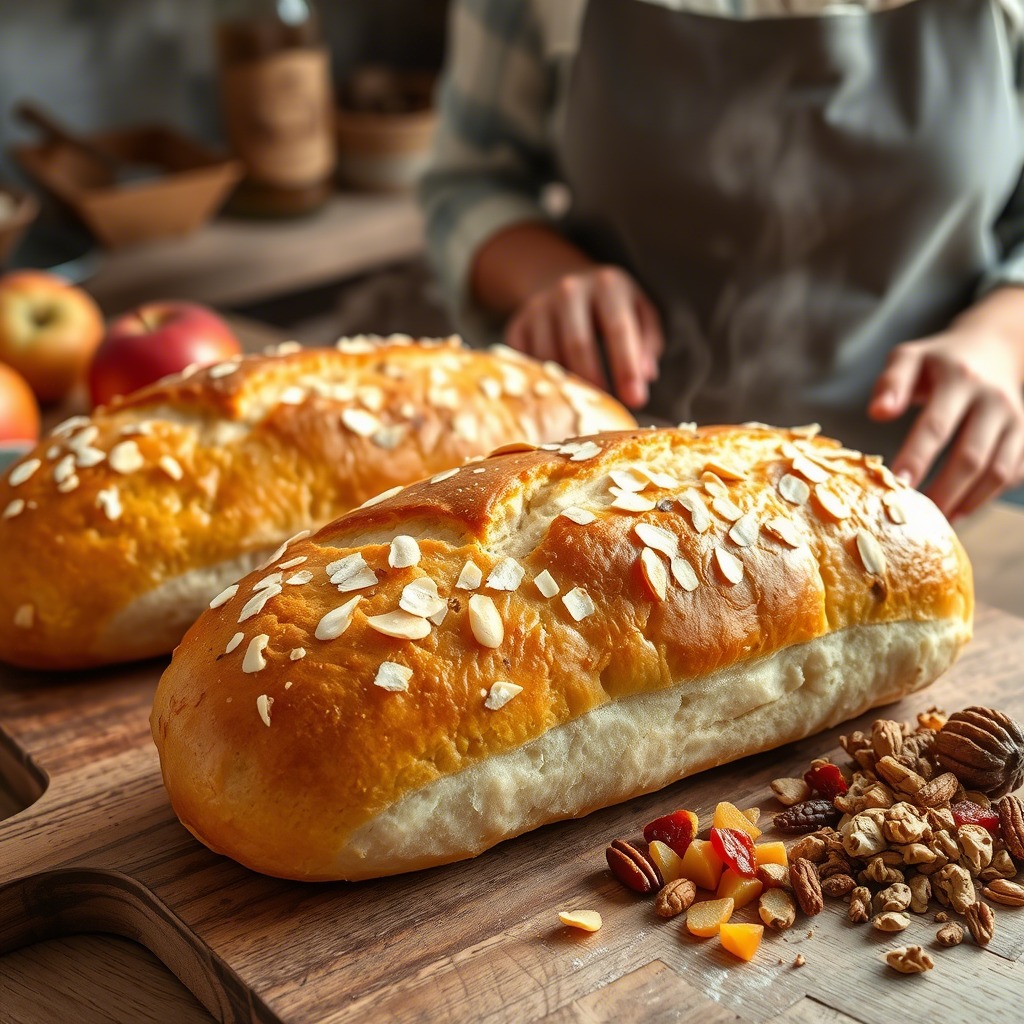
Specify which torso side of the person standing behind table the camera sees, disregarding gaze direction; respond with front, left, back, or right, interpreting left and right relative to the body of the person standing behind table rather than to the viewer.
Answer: front

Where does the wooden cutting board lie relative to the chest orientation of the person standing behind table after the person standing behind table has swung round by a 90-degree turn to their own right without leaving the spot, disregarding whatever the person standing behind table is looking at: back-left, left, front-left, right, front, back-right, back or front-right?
left

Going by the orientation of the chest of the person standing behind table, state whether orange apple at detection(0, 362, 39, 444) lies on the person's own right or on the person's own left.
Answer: on the person's own right

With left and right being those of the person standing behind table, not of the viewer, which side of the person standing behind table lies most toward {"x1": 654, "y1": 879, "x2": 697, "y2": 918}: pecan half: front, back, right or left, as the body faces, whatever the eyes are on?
front

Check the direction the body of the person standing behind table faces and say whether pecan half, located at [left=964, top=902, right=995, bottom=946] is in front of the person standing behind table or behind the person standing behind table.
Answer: in front

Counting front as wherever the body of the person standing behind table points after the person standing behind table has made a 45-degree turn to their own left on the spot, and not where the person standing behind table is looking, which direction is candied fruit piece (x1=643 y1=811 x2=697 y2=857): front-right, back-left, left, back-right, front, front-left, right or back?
front-right

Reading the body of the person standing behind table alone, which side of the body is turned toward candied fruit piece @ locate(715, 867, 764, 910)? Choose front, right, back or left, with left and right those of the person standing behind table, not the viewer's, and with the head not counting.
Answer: front

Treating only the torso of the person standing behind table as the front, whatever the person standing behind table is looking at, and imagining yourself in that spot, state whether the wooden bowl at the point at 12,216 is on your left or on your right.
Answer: on your right

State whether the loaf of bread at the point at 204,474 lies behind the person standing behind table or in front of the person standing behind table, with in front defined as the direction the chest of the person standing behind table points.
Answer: in front

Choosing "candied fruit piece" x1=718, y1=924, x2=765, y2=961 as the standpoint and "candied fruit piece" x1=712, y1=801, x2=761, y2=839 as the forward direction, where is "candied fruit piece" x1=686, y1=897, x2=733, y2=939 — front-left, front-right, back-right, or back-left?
front-left

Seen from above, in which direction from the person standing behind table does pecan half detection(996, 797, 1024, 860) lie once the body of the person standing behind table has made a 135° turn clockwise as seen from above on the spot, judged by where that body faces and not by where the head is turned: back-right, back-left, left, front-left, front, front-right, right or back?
back-left

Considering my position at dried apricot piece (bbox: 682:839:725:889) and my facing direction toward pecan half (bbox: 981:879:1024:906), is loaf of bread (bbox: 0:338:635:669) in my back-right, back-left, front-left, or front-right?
back-left

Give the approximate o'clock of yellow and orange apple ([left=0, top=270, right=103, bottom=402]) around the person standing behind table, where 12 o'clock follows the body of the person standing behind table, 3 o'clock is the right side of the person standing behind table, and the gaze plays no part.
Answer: The yellow and orange apple is roughly at 3 o'clock from the person standing behind table.
